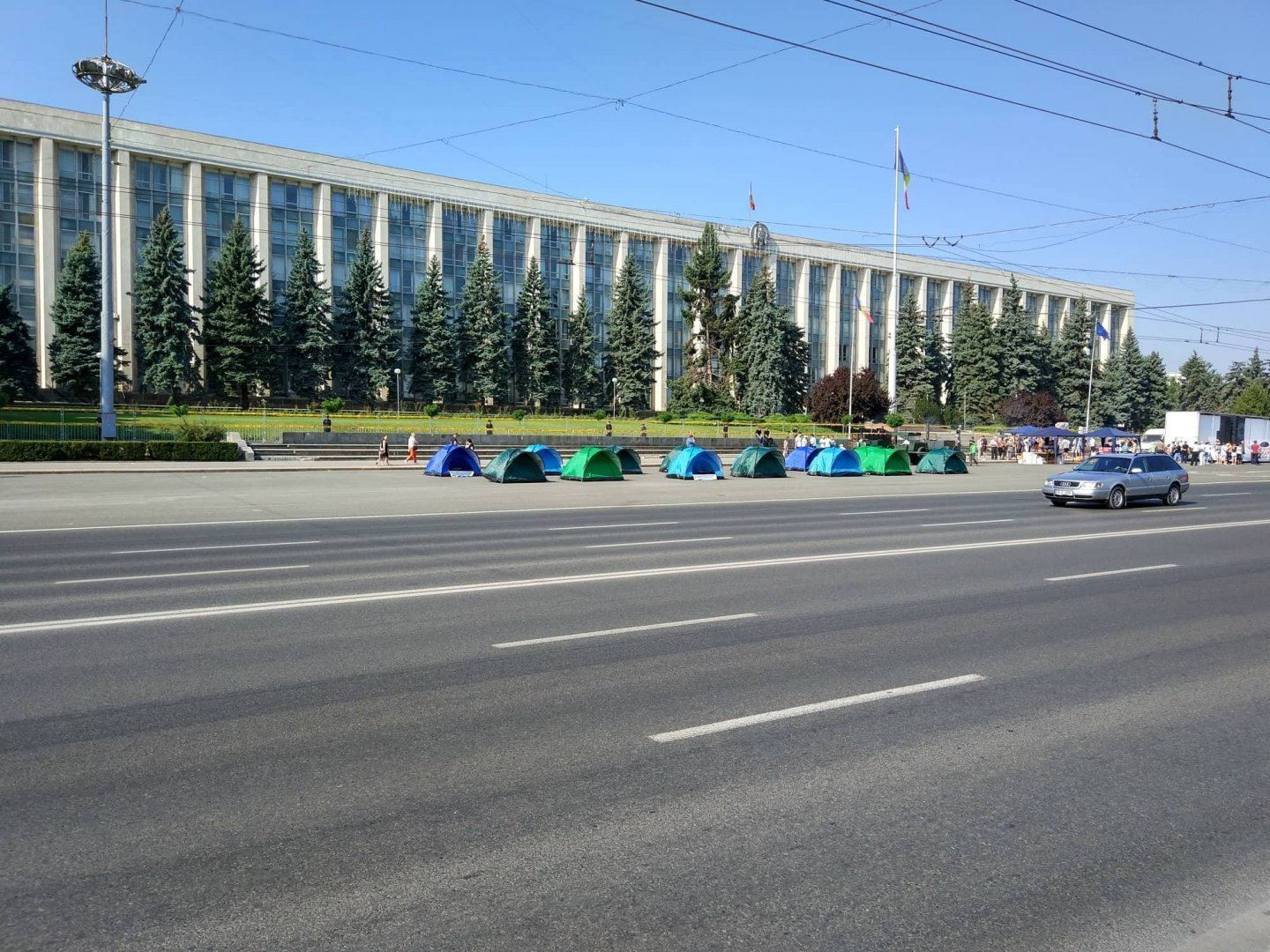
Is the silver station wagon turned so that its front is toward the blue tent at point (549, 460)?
no

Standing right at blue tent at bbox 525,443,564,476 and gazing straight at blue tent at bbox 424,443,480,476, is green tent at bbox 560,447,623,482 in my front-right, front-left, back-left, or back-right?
back-left

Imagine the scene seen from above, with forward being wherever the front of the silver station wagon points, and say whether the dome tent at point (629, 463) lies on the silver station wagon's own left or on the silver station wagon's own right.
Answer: on the silver station wagon's own right

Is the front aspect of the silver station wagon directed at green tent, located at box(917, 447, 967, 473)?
no

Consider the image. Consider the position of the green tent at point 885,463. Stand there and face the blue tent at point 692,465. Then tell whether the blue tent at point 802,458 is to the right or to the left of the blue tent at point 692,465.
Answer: right

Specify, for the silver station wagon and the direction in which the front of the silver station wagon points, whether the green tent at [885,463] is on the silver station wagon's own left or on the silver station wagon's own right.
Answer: on the silver station wagon's own right

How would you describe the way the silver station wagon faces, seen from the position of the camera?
facing the viewer and to the left of the viewer

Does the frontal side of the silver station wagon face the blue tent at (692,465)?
no
